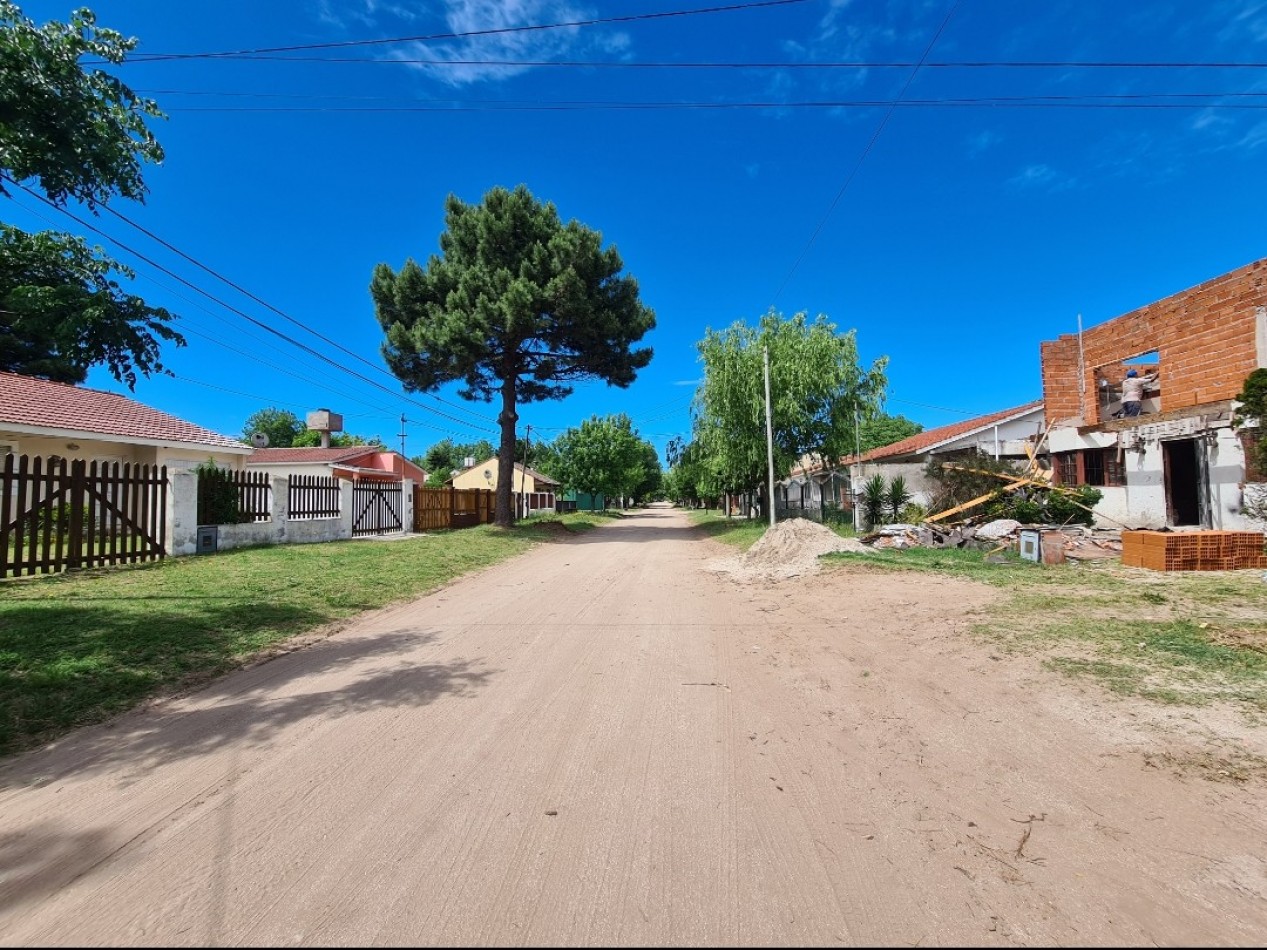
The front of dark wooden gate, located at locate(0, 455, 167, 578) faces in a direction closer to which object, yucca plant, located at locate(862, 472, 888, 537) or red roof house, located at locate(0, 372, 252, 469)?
the yucca plant

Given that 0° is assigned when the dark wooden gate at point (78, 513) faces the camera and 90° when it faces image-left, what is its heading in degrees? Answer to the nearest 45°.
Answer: approximately 315°

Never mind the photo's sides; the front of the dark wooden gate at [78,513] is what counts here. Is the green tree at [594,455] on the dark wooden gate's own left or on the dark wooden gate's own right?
on the dark wooden gate's own left

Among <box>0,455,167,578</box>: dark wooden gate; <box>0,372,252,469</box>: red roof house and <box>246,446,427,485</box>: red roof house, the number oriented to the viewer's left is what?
0

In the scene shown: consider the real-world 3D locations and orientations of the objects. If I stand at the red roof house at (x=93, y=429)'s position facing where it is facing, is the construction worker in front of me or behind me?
in front

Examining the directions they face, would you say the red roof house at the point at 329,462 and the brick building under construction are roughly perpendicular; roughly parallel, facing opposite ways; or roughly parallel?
roughly parallel, facing opposite ways

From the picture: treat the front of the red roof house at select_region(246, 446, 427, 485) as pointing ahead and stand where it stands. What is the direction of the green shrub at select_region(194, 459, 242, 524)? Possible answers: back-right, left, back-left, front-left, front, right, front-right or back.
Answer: front-right

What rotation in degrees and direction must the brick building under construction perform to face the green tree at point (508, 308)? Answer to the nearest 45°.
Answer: approximately 45° to its right

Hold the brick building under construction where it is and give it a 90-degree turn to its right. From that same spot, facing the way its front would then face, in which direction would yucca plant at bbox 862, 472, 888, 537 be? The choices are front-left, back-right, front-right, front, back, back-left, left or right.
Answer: front-left

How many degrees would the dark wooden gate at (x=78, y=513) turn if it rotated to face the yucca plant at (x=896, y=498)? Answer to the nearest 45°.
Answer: approximately 45° to its left

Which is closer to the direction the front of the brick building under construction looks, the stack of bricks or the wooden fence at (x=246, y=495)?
the wooden fence

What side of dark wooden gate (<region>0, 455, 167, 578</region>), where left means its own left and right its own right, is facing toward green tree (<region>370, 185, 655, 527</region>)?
left

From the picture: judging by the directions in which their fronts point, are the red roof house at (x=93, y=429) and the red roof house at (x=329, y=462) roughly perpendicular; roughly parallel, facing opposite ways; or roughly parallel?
roughly parallel

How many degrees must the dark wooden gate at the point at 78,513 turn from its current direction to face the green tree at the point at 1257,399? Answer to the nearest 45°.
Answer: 0° — it already faces it

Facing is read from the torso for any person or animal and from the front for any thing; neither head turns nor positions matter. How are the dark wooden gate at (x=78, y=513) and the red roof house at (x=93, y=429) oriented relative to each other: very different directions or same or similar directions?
same or similar directions

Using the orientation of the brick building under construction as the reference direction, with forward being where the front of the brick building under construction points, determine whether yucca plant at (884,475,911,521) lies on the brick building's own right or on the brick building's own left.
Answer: on the brick building's own right
